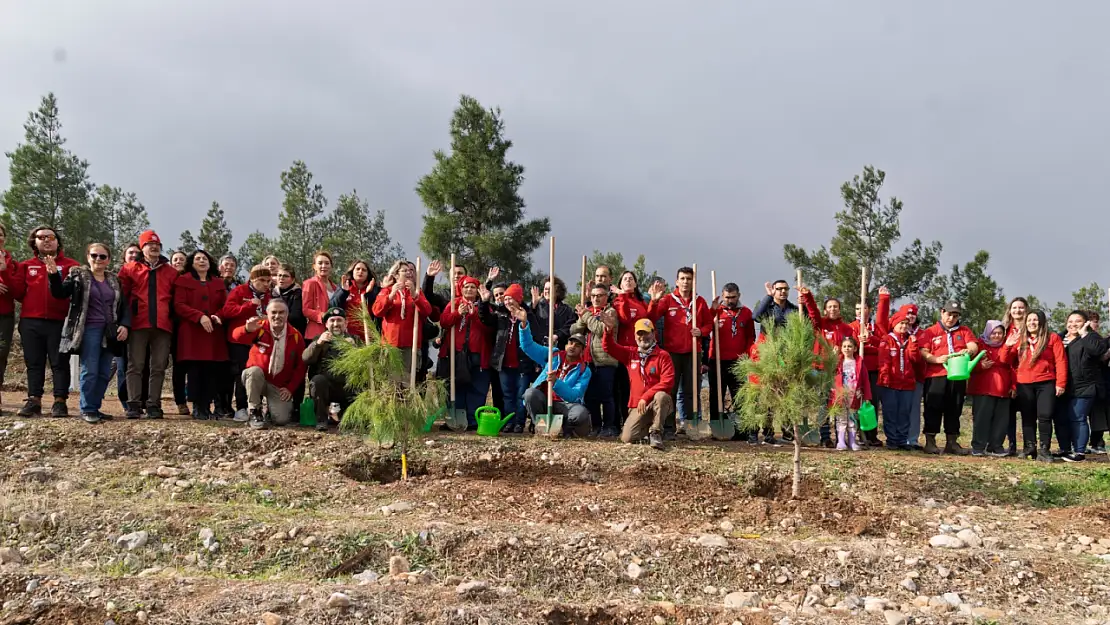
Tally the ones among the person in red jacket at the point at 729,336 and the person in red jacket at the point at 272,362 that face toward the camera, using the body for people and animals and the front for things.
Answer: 2

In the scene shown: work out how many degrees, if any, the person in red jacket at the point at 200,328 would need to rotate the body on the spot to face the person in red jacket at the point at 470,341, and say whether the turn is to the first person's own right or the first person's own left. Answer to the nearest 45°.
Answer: approximately 90° to the first person's own left

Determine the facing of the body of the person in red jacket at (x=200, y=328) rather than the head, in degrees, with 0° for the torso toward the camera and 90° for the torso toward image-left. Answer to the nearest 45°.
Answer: approximately 0°

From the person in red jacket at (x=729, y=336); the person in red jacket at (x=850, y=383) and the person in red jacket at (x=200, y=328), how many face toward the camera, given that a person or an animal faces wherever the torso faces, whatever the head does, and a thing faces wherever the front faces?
3

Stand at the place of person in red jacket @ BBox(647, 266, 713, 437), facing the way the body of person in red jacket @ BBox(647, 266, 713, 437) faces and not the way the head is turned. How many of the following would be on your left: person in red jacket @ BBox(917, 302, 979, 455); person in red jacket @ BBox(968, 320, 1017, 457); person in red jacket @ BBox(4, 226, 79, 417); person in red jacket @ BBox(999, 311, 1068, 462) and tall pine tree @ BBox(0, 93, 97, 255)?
3

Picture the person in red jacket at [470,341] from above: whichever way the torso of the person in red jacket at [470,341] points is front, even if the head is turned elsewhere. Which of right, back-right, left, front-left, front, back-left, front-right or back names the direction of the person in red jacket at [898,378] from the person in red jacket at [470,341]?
left

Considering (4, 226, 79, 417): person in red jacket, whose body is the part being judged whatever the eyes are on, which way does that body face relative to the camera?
toward the camera

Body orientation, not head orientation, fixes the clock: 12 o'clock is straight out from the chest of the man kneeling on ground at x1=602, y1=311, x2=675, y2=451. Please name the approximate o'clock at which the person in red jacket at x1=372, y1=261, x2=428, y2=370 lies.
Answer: The person in red jacket is roughly at 3 o'clock from the man kneeling on ground.

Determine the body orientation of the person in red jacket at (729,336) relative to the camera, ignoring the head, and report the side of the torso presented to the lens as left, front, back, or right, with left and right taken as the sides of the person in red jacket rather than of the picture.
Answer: front

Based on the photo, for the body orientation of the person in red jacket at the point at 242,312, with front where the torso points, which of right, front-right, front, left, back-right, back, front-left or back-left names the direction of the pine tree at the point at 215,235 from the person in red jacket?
back-left

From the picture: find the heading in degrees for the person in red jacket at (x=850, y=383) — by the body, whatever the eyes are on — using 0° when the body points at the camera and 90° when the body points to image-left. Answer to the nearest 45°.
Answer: approximately 0°

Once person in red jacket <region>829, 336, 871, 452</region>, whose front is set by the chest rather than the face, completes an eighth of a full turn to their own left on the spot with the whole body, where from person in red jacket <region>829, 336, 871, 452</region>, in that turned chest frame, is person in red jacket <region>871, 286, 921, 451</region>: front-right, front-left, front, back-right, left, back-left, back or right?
left

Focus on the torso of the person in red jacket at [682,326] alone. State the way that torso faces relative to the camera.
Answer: toward the camera
